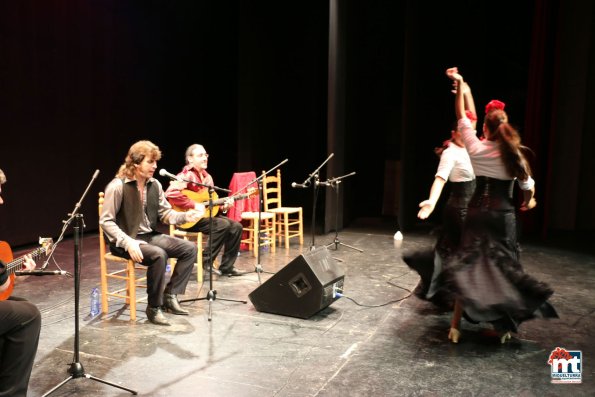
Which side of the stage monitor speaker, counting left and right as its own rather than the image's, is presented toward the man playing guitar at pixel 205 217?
front

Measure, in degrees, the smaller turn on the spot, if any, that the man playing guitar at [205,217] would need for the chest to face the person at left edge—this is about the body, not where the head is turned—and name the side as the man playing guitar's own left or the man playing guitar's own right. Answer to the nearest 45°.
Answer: approximately 45° to the man playing guitar's own right

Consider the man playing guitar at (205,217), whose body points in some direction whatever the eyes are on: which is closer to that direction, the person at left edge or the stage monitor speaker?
the stage monitor speaker

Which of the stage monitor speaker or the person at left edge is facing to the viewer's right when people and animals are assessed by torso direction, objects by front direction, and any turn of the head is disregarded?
the person at left edge

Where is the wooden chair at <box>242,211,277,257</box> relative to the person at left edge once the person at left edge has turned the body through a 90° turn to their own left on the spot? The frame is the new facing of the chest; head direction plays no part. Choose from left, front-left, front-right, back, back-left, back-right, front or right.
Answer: front-right

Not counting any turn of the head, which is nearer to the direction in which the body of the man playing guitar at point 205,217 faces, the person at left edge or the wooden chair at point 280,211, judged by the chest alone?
the person at left edge

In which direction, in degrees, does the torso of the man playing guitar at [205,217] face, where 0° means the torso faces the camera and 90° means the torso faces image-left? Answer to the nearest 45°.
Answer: approximately 315°

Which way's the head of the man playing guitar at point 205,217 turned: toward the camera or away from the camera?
toward the camera

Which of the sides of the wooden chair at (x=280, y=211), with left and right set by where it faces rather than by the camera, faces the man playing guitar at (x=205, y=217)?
right

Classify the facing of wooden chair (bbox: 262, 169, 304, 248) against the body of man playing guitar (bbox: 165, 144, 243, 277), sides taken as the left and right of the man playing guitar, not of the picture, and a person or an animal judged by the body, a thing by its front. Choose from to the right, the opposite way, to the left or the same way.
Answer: the same way

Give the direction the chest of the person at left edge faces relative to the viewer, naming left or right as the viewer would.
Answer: facing to the right of the viewer

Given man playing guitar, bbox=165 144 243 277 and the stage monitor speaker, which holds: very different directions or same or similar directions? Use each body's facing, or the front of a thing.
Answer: very different directions

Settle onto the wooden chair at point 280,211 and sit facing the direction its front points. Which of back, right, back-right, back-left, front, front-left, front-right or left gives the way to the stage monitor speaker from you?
front-right
